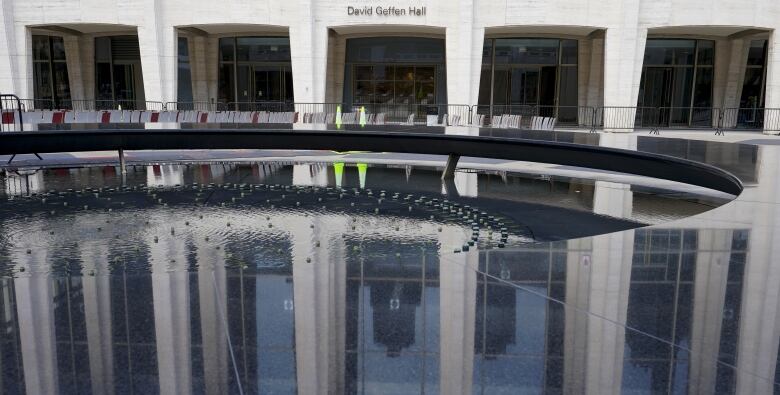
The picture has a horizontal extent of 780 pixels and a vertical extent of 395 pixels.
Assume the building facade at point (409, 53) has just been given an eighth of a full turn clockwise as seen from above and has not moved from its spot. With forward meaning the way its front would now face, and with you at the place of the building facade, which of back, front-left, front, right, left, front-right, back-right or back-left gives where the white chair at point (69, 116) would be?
front

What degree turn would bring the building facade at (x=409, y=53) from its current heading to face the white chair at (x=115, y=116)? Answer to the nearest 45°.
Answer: approximately 45° to its right

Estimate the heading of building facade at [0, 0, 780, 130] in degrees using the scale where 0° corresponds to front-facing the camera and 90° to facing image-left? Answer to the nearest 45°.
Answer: approximately 0°

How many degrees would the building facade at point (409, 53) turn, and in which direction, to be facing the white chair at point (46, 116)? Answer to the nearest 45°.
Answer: approximately 45° to its right
